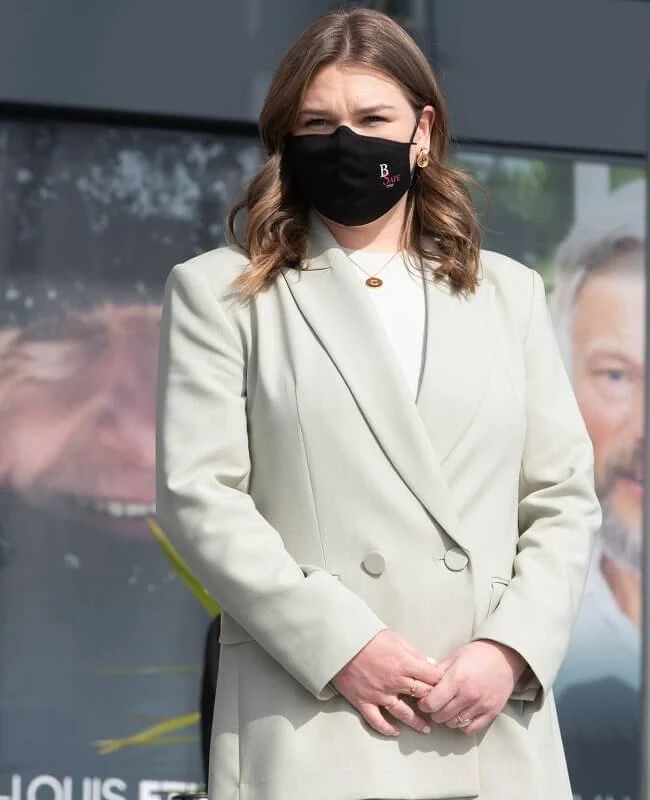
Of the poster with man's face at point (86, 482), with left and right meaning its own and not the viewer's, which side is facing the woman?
front

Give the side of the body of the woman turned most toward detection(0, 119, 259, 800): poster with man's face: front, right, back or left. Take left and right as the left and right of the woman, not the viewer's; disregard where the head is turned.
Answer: back

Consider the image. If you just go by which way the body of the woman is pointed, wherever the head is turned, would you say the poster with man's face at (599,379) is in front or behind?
behind

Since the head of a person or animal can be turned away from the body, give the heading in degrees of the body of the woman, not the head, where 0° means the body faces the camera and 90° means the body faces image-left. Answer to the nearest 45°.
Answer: approximately 0°

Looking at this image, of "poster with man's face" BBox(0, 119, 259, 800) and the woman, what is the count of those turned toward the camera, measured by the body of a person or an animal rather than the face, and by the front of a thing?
2

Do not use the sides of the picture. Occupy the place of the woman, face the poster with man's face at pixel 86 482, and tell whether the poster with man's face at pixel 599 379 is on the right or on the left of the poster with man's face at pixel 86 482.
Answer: right

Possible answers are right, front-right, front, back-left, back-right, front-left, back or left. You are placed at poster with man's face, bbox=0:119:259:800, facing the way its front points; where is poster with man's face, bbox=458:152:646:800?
left

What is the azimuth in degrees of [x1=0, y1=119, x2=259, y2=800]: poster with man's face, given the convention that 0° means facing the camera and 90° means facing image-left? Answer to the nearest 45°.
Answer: approximately 0°

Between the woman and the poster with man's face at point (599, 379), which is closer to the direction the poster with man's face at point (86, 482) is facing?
the woman
